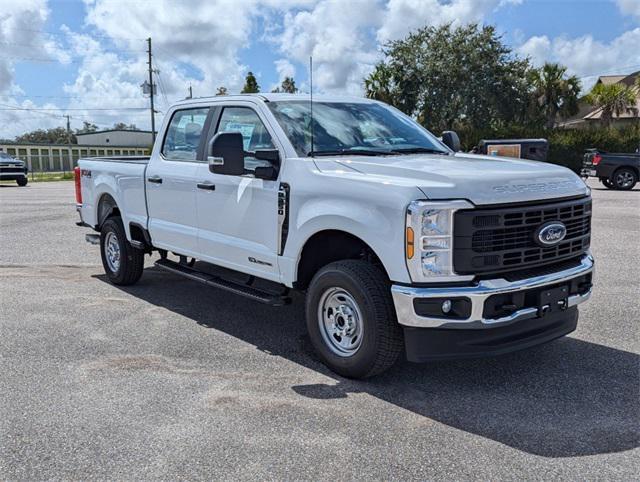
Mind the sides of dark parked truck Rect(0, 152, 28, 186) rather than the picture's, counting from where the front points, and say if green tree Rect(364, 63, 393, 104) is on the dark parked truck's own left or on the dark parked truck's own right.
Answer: on the dark parked truck's own left

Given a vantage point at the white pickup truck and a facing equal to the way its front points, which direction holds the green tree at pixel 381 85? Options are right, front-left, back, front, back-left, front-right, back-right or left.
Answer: back-left

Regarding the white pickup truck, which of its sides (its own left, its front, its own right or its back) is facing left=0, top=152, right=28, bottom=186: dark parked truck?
back

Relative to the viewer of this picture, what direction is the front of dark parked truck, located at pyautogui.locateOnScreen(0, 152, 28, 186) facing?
facing the viewer and to the right of the viewer

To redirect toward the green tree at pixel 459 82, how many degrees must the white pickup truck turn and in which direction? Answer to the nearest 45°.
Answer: approximately 135° to its left

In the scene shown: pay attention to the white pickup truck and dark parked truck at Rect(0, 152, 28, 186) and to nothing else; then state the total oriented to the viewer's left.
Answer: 0

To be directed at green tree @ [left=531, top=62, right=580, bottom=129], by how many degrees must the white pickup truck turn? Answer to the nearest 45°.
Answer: approximately 135° to its left
